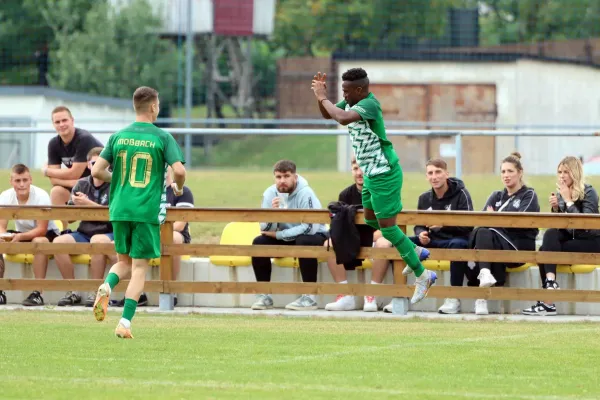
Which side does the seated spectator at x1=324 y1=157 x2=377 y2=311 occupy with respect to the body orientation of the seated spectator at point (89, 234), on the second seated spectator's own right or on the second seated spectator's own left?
on the second seated spectator's own left

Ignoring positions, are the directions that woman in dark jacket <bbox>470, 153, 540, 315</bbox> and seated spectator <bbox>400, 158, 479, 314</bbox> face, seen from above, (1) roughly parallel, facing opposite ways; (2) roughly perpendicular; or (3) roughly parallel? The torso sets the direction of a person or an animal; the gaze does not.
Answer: roughly parallel

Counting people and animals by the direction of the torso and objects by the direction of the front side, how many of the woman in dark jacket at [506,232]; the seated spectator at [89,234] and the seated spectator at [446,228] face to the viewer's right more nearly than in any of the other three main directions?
0

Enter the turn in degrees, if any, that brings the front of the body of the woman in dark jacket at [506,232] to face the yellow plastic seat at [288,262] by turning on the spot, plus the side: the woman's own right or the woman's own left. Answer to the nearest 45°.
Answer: approximately 45° to the woman's own right

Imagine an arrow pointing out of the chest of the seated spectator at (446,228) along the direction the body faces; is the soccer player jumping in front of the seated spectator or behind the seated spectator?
in front

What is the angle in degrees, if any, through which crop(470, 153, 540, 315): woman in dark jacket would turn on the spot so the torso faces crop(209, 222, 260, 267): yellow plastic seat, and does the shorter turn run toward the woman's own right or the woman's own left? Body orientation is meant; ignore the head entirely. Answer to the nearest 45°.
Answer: approximately 45° to the woman's own right

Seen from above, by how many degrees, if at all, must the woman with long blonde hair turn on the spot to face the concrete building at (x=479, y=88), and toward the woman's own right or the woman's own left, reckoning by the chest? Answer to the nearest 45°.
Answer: approximately 135° to the woman's own right

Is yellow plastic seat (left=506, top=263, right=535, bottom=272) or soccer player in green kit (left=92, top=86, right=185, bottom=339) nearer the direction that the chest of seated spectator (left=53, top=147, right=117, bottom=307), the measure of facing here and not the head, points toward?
the soccer player in green kit

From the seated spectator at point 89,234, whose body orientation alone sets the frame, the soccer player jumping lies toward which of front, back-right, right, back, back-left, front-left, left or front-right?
left

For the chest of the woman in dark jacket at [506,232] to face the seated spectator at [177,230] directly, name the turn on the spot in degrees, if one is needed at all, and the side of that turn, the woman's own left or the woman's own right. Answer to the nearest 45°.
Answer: approximately 45° to the woman's own right

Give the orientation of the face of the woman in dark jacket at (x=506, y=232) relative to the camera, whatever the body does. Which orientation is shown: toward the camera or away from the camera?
toward the camera

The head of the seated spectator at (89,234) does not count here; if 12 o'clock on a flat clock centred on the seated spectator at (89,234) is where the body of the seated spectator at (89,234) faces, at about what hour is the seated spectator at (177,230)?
the seated spectator at (177,230) is roughly at 8 o'clock from the seated spectator at (89,234).

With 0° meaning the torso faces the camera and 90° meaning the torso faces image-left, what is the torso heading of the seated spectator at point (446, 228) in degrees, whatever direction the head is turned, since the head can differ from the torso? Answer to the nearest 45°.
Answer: approximately 45°

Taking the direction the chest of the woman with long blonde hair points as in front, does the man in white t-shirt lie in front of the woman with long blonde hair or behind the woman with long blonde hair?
in front

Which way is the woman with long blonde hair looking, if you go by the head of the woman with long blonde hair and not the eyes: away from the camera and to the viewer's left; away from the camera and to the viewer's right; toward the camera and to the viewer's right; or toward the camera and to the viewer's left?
toward the camera and to the viewer's left

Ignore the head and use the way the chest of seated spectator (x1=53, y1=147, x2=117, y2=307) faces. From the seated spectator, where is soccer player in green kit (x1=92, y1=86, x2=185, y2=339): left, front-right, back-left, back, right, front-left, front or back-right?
front-left

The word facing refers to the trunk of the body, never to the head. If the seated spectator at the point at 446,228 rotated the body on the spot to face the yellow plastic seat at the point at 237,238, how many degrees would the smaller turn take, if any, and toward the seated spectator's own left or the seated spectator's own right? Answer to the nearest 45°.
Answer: approximately 45° to the seated spectator's own right

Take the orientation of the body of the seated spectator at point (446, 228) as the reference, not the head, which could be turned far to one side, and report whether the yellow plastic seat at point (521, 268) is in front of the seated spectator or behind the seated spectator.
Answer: behind

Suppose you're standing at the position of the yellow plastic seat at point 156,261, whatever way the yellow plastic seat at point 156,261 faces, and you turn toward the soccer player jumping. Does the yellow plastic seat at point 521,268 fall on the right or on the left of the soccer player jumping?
left

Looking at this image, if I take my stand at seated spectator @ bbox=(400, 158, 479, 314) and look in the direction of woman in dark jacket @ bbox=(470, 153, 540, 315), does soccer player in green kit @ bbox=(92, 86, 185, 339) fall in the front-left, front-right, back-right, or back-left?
back-right

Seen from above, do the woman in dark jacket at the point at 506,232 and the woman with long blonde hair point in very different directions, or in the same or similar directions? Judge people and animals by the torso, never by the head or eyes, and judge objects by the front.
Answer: same or similar directions
